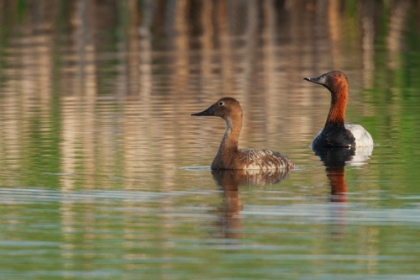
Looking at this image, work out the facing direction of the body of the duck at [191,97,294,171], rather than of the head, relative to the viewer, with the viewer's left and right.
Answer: facing to the left of the viewer

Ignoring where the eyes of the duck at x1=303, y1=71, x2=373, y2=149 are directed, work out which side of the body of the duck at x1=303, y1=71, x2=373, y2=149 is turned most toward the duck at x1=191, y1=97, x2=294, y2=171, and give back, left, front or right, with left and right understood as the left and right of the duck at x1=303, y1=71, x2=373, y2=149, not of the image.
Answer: front

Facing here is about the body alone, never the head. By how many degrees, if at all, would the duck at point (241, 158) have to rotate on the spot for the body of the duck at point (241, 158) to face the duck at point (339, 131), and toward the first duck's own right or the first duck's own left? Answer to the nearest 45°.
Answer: approximately 135° to the first duck's own right

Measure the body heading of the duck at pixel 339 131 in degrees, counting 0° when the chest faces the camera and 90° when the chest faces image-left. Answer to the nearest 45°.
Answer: approximately 45°

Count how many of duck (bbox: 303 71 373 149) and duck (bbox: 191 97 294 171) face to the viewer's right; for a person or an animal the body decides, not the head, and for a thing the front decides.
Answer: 0
